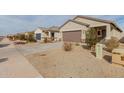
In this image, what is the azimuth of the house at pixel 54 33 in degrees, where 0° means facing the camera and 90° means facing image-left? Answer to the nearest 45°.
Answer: approximately 45°

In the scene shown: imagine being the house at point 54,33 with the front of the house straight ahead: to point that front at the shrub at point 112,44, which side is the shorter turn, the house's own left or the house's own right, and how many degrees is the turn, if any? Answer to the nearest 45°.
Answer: approximately 90° to the house's own left

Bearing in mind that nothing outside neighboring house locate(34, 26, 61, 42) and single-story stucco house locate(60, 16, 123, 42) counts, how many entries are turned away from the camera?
0

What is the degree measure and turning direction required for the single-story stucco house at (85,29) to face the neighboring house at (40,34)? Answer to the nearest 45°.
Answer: approximately 45° to its right

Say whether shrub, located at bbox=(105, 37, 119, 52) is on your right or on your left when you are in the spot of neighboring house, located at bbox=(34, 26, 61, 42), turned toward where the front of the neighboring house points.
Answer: on your left

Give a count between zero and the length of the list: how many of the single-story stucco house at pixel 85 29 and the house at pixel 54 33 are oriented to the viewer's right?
0

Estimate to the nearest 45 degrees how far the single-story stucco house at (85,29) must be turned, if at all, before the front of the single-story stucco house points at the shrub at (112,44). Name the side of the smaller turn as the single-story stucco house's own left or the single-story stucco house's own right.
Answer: approximately 90° to the single-story stucco house's own left

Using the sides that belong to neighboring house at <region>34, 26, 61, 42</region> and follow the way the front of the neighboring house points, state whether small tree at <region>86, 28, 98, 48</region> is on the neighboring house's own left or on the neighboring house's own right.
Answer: on the neighboring house's own left

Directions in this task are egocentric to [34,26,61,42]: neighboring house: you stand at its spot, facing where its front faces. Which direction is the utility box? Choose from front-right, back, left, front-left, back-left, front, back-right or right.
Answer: left

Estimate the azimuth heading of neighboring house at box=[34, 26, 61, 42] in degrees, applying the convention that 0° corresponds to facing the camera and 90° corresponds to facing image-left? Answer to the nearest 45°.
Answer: approximately 45°

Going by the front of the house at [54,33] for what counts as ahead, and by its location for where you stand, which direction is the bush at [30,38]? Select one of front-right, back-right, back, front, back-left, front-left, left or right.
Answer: front-right

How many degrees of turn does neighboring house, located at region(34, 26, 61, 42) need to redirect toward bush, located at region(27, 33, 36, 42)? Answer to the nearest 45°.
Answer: approximately 45° to its right

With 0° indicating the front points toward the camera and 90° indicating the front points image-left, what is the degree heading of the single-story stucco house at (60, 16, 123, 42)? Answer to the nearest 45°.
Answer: approximately 45°

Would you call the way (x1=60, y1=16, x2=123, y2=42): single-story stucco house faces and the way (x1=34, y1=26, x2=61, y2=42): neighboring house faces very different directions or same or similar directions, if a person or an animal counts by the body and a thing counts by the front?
same or similar directions
